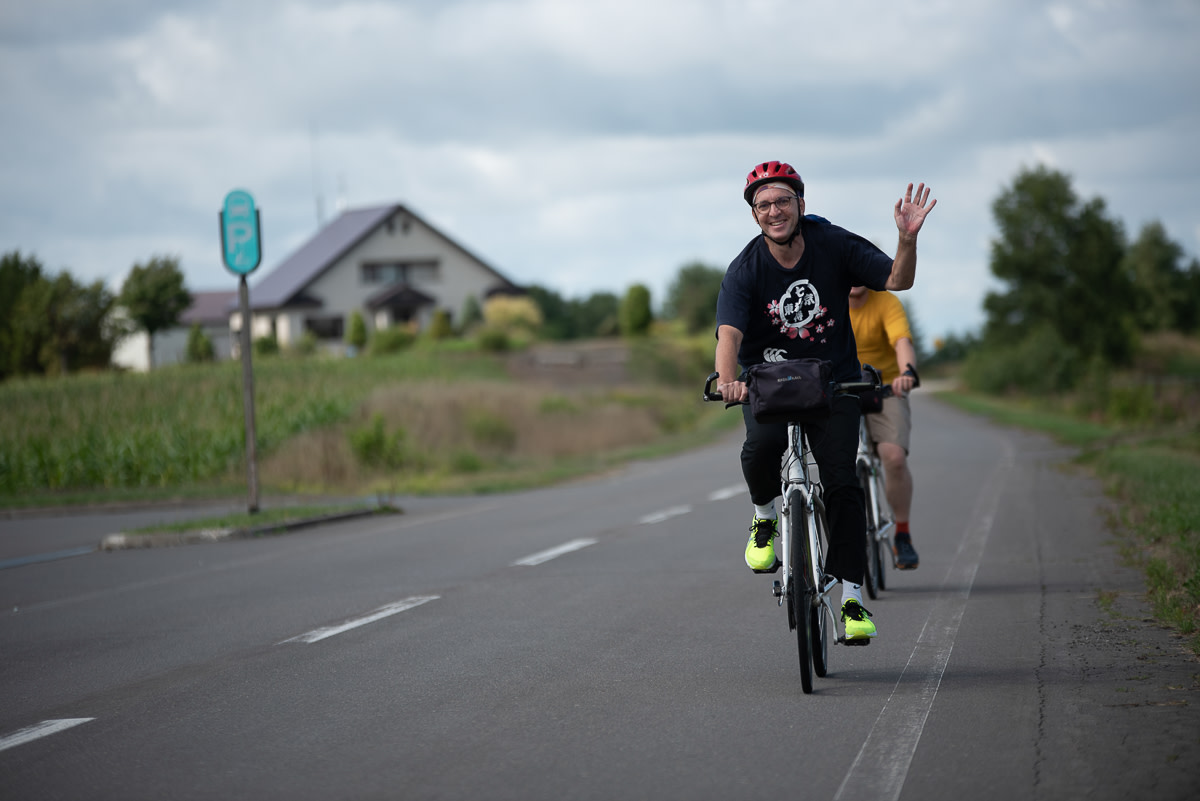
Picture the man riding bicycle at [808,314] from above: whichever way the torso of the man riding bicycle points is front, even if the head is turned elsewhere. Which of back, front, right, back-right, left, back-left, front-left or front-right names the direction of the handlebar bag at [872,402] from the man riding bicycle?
back

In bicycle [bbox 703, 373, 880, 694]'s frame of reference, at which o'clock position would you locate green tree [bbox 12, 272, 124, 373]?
The green tree is roughly at 5 o'clock from the bicycle.

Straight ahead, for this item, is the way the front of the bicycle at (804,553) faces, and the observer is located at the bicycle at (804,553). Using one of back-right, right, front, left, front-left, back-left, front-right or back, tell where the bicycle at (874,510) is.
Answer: back

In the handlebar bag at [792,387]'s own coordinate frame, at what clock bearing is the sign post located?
The sign post is roughly at 5 o'clock from the handlebar bag.

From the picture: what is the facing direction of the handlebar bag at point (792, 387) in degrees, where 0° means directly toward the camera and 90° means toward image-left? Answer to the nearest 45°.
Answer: approximately 0°

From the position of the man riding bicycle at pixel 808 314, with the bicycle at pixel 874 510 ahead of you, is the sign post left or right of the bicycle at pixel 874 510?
left
